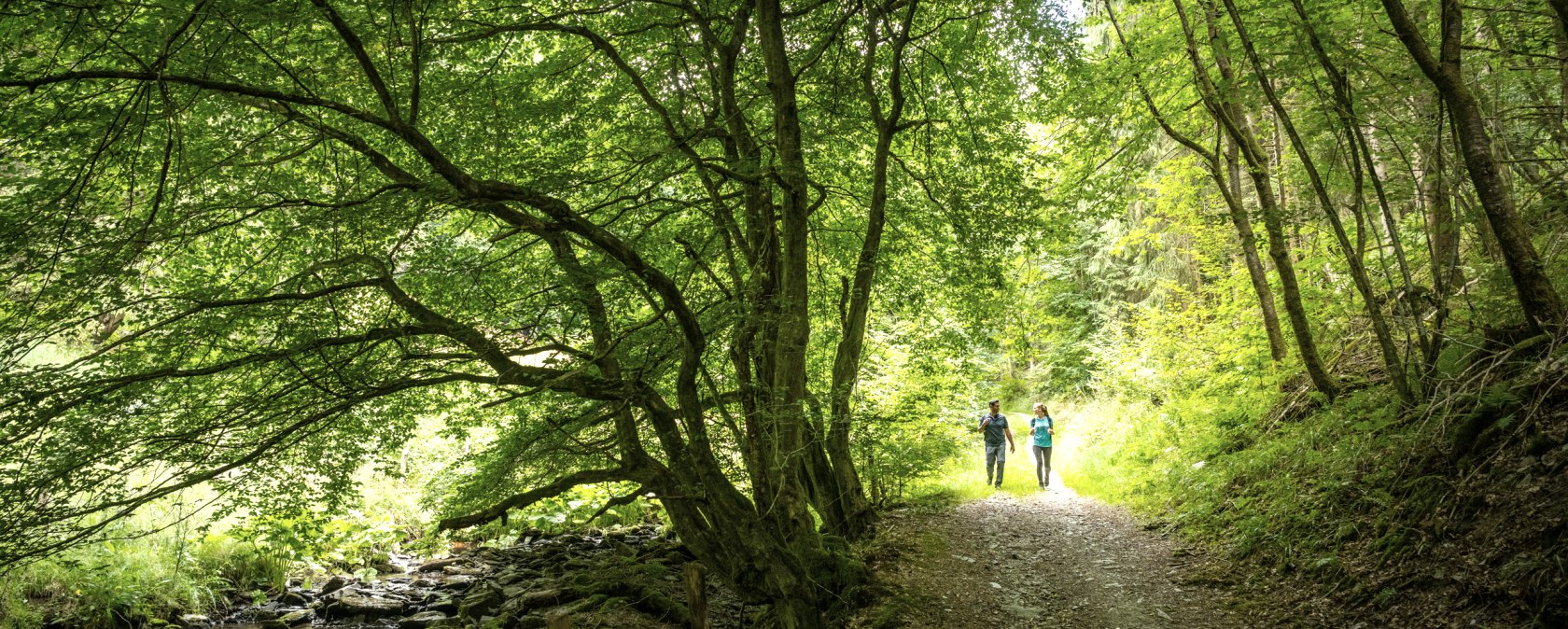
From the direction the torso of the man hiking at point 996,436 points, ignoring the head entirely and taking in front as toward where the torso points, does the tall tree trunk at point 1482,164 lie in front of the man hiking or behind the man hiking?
in front

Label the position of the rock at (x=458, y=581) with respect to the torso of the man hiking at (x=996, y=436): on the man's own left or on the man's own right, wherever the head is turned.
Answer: on the man's own right

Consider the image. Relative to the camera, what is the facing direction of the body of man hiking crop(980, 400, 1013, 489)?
toward the camera

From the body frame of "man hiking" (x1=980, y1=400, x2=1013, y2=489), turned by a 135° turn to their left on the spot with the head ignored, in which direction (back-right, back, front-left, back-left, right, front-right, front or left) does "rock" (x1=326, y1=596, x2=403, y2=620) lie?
back

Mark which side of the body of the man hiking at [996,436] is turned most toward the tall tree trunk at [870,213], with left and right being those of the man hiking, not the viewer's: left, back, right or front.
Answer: front

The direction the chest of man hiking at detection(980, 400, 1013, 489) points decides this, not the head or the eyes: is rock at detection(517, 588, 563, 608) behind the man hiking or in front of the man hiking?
in front

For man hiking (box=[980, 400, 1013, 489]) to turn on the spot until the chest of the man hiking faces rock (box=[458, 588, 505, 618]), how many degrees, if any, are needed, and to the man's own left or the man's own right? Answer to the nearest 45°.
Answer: approximately 45° to the man's own right

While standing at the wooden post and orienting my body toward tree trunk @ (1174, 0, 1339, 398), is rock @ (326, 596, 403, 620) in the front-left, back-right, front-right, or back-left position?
back-left

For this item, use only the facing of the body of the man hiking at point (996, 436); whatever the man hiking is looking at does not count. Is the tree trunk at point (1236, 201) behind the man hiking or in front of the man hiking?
in front

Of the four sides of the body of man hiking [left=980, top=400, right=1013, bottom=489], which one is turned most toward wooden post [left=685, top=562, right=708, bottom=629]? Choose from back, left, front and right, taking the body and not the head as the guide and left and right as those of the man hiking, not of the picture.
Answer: front

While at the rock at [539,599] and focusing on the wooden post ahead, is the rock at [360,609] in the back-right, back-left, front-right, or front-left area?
back-right

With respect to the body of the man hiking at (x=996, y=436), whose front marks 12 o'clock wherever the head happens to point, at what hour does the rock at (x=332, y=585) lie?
The rock is roughly at 2 o'clock from the man hiking.
